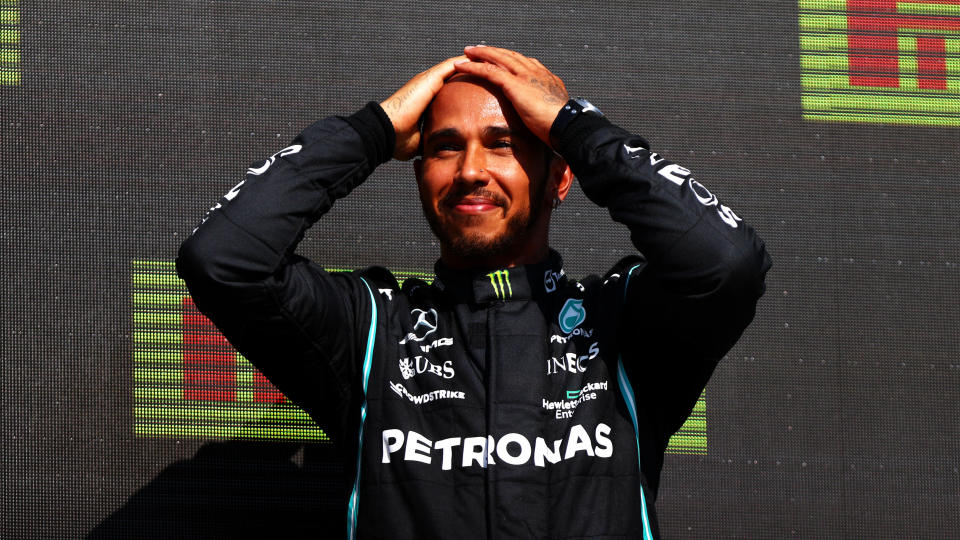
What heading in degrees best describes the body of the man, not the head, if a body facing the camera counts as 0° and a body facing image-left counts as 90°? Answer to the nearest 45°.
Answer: approximately 0°
